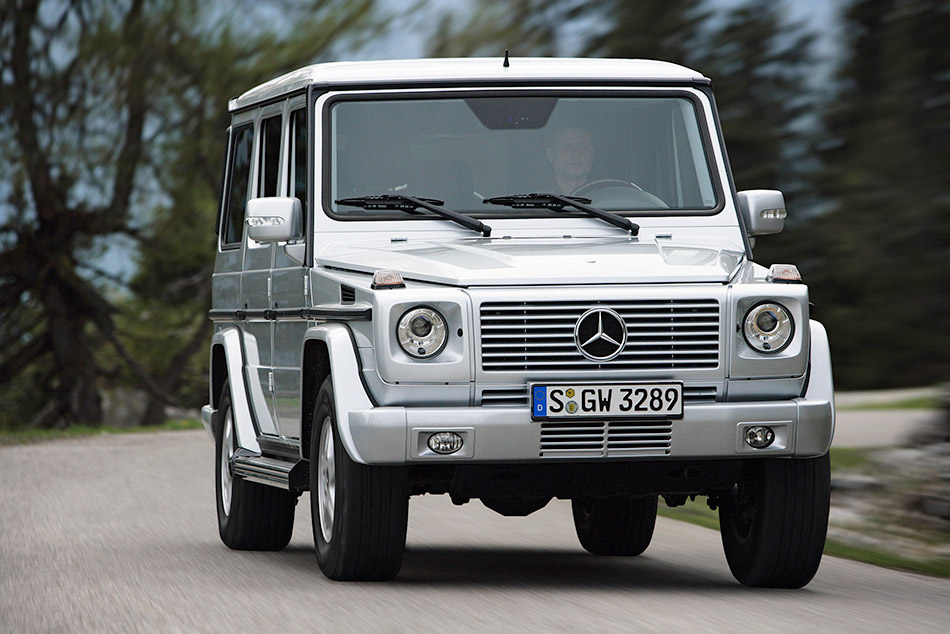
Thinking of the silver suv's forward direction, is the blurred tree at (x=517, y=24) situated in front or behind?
behind

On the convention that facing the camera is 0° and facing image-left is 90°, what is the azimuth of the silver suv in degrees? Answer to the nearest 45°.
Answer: approximately 0°

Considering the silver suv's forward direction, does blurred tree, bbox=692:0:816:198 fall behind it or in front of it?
behind

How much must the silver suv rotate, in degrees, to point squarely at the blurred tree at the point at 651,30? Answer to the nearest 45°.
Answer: approximately 180°

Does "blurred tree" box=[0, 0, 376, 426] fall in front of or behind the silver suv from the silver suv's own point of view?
behind

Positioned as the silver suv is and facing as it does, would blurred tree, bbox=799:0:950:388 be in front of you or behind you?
behind
